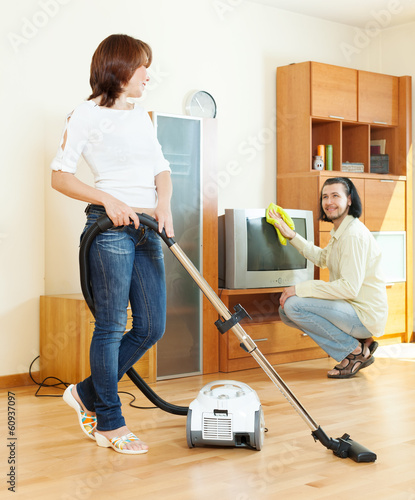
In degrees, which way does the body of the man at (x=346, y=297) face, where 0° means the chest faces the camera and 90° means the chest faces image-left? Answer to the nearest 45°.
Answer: approximately 90°

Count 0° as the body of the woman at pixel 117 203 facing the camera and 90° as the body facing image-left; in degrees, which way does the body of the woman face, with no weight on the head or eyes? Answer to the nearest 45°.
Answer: approximately 315°

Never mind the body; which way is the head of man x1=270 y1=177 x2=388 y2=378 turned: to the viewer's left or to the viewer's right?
to the viewer's left

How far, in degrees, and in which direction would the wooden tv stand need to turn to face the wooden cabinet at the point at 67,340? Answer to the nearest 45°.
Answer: approximately 90° to its right

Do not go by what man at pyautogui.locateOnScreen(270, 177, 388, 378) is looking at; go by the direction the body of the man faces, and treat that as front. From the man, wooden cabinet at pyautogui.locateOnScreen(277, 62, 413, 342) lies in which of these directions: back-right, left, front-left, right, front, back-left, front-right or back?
right

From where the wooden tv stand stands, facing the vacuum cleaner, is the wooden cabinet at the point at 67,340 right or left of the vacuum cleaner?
right

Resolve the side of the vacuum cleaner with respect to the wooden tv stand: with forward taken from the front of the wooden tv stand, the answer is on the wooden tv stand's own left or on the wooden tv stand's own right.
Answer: on the wooden tv stand's own right

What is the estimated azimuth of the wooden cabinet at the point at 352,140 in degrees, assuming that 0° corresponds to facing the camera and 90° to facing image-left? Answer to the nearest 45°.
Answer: approximately 315°

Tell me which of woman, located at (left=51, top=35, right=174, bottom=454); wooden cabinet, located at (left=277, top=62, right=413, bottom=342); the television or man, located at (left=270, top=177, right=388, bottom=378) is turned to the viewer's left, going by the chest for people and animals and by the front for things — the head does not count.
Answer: the man

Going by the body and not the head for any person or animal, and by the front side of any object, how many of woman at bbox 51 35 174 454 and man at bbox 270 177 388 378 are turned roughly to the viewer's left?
1

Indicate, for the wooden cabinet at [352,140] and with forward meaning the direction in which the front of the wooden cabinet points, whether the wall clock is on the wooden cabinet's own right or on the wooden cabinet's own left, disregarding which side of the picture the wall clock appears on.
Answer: on the wooden cabinet's own right
